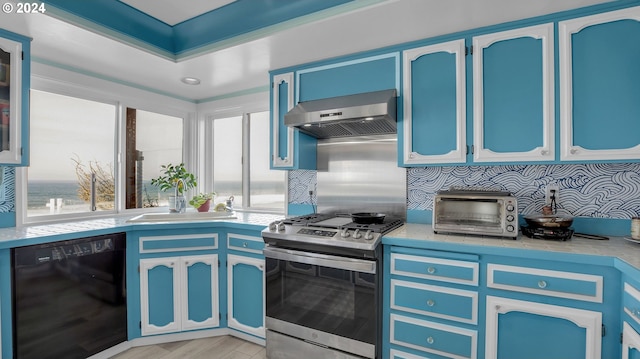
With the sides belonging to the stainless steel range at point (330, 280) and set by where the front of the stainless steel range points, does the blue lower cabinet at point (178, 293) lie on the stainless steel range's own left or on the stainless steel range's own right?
on the stainless steel range's own right

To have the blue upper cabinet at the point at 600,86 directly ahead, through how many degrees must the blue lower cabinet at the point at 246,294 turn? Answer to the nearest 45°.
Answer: approximately 90° to its left

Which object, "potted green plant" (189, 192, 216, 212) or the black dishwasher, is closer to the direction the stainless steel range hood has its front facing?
the black dishwasher

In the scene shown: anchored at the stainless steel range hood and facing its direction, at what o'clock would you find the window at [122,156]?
The window is roughly at 2 o'clock from the stainless steel range hood.

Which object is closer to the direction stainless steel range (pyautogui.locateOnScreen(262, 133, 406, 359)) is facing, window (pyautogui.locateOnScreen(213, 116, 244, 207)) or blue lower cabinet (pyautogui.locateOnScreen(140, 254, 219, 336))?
the blue lower cabinet

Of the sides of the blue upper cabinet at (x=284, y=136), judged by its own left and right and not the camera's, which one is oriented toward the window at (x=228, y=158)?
right

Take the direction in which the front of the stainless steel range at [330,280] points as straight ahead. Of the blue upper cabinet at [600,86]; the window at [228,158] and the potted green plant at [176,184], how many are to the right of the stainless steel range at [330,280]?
2

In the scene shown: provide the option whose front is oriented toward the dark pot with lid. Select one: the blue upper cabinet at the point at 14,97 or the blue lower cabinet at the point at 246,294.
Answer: the blue upper cabinet

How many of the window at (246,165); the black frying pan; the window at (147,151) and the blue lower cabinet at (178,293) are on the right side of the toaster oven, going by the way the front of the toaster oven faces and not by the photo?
4

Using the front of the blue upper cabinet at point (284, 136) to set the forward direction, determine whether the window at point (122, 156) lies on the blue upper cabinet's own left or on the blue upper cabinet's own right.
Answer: on the blue upper cabinet's own right
